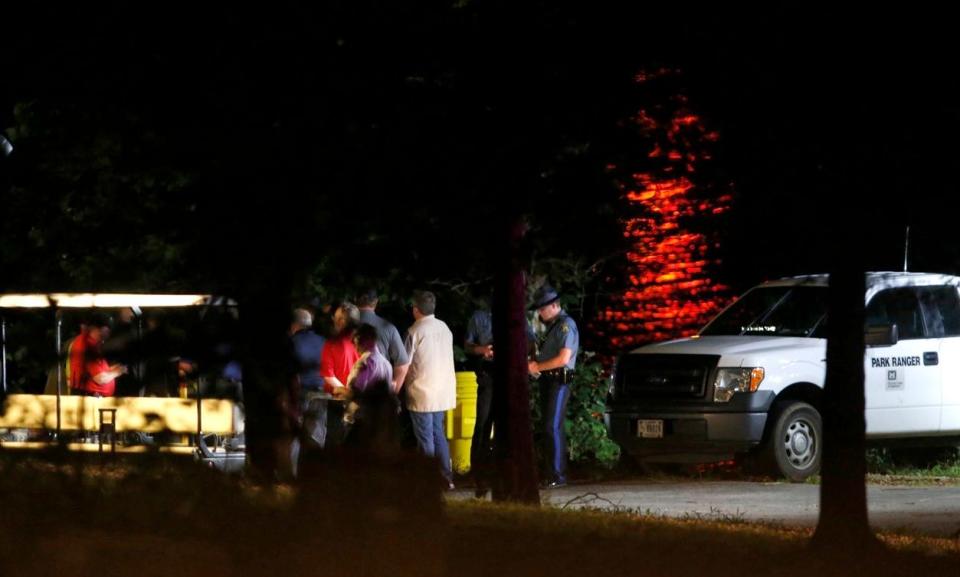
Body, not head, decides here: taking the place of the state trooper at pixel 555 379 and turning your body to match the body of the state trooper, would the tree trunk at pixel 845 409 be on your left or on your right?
on your left

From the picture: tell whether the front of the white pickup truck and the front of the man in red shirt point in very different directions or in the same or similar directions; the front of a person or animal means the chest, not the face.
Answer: very different directions

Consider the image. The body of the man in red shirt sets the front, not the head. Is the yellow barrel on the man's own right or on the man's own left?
on the man's own left

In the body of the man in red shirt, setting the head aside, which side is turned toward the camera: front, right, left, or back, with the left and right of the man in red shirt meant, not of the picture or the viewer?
right

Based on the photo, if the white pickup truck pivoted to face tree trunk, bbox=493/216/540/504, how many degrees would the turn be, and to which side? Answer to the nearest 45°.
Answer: approximately 45° to its left

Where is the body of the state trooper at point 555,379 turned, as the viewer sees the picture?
to the viewer's left

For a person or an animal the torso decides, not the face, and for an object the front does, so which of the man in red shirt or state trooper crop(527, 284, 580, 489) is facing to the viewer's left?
the state trooper
